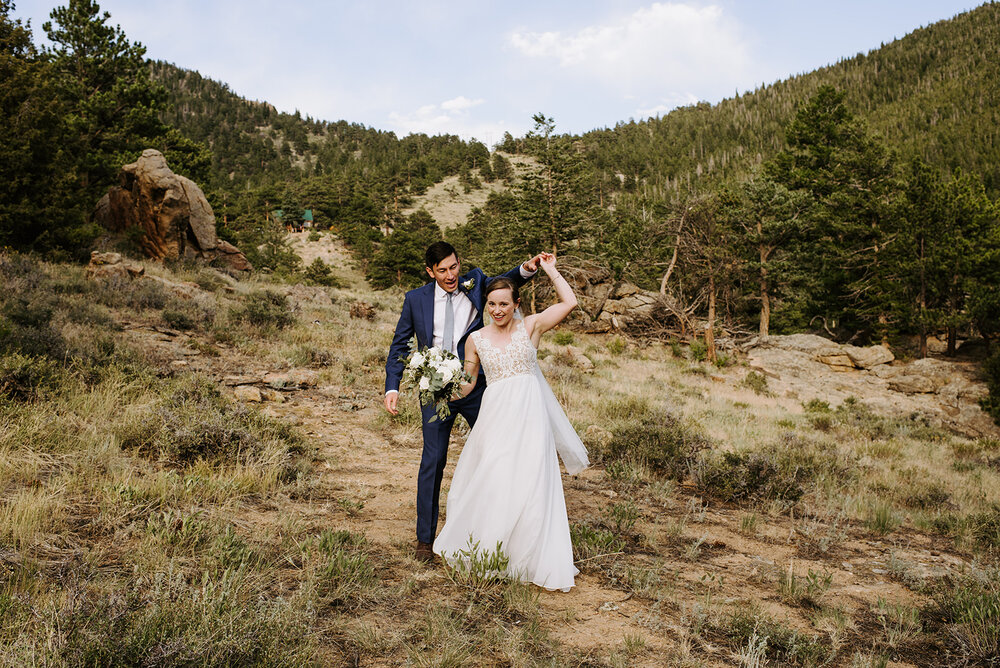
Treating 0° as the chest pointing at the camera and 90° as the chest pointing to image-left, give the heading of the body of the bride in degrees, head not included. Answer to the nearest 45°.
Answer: approximately 0°

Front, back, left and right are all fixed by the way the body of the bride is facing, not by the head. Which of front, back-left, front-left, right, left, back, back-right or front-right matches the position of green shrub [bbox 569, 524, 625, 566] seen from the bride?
back-left

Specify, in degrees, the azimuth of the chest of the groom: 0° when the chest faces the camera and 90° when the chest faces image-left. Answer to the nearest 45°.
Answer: approximately 0°

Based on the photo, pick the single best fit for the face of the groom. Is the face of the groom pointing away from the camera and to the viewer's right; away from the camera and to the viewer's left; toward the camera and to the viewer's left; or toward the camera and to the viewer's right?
toward the camera and to the viewer's right
